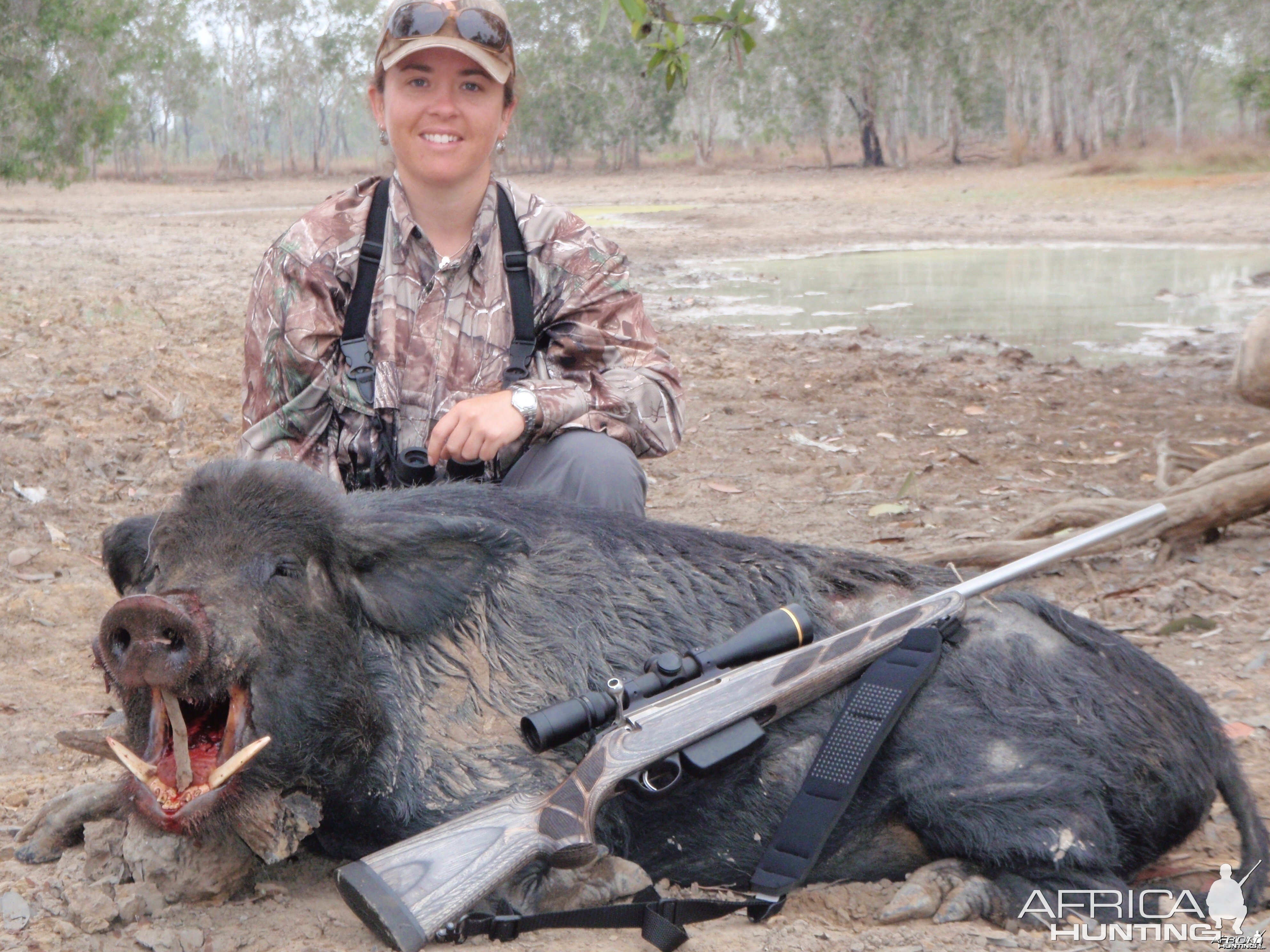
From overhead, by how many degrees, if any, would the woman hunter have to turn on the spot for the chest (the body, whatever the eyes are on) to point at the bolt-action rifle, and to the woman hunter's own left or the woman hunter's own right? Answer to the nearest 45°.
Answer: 0° — they already face it

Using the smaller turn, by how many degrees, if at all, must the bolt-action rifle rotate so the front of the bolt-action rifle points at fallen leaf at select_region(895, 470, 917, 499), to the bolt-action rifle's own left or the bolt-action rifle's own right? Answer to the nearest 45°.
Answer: approximately 45° to the bolt-action rifle's own left

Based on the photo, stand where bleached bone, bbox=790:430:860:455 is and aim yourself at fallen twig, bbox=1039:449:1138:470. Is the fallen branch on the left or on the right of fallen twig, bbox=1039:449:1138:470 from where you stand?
right

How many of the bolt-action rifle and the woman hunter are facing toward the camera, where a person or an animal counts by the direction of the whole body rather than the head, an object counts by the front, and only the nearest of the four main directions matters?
1

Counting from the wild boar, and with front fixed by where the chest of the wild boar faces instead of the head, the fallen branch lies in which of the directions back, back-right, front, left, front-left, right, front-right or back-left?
back

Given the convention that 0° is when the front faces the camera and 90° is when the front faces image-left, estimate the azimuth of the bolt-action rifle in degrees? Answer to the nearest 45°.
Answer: approximately 225°

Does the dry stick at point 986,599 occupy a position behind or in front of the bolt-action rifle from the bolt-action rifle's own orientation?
in front

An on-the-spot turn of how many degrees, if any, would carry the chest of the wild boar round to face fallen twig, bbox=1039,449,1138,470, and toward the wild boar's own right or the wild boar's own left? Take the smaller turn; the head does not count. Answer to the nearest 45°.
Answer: approximately 180°

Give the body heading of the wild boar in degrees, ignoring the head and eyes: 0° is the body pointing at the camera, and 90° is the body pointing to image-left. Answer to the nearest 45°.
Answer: approximately 45°
